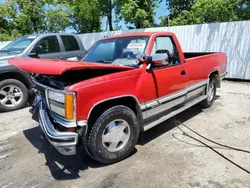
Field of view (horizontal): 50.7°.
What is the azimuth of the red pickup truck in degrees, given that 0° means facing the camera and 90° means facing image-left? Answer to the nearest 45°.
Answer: approximately 45°

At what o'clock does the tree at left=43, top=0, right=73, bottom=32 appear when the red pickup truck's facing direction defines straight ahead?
The tree is roughly at 4 o'clock from the red pickup truck.

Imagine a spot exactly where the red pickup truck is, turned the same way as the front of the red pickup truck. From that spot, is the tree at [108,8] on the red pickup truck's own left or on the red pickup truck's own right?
on the red pickup truck's own right

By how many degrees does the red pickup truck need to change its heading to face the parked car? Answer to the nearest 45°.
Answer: approximately 90° to its right

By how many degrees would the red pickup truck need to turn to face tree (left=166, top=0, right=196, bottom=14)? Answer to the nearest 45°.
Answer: approximately 135° to its right

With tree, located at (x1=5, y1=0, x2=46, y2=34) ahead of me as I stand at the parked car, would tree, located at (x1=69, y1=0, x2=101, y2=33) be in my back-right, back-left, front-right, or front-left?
front-right

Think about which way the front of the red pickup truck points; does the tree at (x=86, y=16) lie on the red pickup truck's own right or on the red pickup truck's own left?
on the red pickup truck's own right

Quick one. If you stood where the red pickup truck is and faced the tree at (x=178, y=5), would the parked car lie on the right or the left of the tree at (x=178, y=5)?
left

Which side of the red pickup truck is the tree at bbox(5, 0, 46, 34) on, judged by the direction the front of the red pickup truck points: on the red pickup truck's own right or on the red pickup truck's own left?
on the red pickup truck's own right

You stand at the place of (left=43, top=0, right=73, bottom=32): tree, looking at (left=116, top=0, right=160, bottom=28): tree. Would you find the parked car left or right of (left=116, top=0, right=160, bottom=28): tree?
right

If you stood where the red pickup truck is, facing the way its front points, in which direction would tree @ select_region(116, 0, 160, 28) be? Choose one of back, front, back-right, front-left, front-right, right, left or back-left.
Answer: back-right
